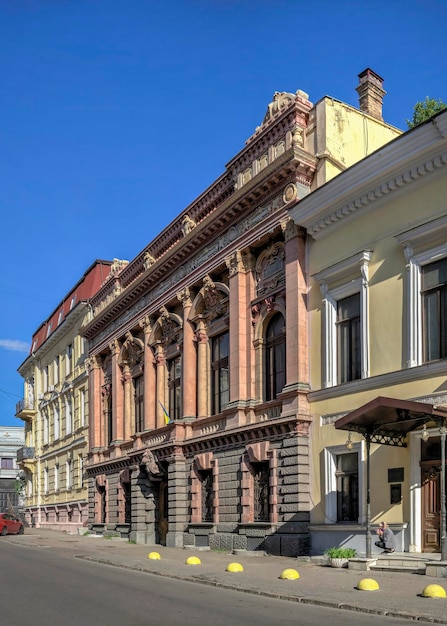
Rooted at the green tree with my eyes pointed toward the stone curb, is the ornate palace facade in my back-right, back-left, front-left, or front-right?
front-right

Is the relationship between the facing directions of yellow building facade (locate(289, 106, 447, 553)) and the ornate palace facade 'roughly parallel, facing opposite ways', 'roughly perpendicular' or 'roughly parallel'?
roughly parallel

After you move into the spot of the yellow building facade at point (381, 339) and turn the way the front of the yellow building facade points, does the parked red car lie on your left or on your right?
on your right

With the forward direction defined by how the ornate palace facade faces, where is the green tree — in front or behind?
behind

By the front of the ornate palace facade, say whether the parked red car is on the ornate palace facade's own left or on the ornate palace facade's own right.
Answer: on the ornate palace facade's own right

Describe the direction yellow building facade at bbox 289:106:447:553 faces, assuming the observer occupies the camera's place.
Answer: facing the viewer and to the left of the viewer

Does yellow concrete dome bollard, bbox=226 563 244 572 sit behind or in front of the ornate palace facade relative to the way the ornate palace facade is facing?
in front

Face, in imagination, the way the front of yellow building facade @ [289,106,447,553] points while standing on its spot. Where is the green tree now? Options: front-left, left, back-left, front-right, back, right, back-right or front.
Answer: back-right

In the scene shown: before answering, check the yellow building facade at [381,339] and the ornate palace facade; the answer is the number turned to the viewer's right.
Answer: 0

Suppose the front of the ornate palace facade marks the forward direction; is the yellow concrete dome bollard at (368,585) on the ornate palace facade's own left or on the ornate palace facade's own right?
on the ornate palace facade's own left

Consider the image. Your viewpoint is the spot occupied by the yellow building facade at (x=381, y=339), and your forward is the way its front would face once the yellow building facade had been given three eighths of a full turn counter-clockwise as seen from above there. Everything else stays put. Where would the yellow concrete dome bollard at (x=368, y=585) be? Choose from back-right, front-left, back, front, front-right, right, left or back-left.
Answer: right

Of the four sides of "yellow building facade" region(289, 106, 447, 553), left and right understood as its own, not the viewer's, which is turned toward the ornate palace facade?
right

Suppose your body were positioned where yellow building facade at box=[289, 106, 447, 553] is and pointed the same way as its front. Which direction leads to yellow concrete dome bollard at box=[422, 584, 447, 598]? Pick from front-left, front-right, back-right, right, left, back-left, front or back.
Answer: front-left
